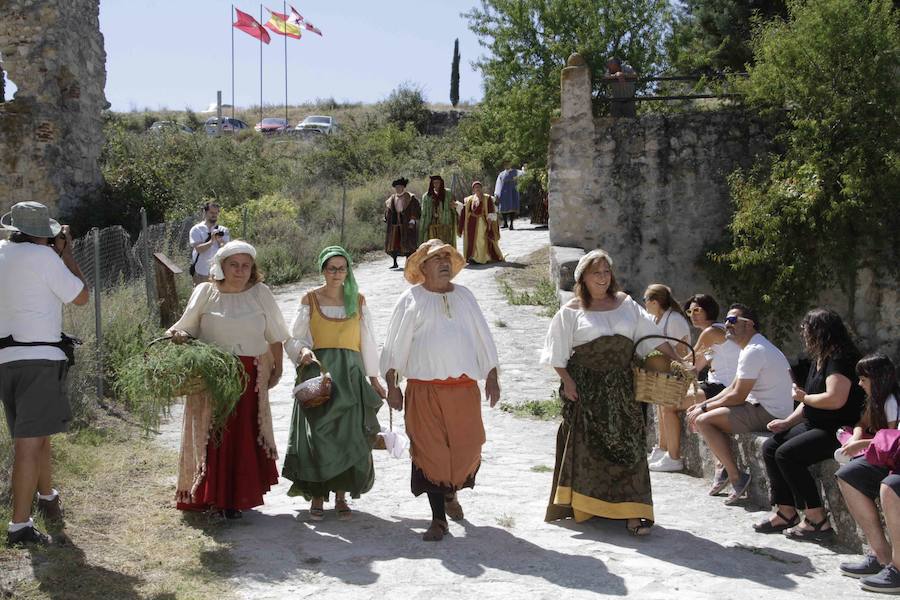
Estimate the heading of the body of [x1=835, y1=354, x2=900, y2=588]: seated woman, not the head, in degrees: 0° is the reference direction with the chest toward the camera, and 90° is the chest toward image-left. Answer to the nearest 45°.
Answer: approximately 90°

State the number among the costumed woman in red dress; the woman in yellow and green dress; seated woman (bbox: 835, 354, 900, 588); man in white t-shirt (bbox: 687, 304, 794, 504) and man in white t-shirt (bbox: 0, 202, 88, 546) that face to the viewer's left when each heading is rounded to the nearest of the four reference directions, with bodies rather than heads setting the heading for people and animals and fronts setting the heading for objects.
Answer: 2

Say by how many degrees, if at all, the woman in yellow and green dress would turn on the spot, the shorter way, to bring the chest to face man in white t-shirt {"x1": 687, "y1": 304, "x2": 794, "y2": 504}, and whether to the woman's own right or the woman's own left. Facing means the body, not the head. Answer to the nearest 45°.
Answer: approximately 90° to the woman's own left

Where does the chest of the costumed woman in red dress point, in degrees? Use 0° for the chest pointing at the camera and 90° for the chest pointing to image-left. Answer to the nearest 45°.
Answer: approximately 0°

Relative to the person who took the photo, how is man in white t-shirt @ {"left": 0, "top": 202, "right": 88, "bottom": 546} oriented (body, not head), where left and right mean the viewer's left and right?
facing away from the viewer and to the right of the viewer

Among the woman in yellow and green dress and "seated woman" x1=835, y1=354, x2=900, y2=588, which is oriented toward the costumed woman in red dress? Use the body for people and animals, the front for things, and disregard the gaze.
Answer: the seated woman

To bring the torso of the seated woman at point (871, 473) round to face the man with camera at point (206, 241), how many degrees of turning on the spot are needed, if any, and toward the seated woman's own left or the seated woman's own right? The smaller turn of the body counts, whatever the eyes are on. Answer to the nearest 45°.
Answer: approximately 45° to the seated woman's own right

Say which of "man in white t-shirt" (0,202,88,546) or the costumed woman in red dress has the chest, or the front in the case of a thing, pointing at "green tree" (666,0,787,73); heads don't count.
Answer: the man in white t-shirt

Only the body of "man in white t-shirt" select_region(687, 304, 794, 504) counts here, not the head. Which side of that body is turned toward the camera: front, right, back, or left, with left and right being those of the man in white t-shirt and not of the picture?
left

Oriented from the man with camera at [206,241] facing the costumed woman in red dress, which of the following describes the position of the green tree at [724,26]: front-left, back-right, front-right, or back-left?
back-left

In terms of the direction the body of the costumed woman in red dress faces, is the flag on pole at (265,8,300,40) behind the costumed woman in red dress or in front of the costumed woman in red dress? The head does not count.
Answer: behind

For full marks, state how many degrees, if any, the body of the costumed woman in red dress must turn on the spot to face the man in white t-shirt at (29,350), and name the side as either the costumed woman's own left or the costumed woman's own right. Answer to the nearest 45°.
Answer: approximately 45° to the costumed woman's own right

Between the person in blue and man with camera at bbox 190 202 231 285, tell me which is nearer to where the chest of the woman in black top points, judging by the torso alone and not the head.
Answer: the man with camera

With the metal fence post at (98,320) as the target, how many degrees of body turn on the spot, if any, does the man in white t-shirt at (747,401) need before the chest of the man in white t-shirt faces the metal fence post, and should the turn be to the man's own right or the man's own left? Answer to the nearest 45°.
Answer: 0° — they already face it

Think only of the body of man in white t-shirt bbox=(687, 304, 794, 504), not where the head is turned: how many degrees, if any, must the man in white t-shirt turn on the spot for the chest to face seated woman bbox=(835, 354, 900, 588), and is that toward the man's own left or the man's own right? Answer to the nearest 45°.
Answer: approximately 135° to the man's own left
